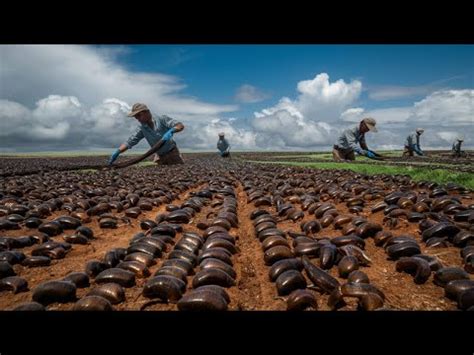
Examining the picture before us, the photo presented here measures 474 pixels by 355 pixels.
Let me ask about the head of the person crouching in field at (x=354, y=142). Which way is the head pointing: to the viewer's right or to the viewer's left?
to the viewer's right

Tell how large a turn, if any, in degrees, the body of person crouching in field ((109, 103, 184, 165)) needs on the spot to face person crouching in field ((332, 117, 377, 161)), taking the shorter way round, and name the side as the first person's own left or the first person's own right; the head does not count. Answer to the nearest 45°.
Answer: approximately 135° to the first person's own left

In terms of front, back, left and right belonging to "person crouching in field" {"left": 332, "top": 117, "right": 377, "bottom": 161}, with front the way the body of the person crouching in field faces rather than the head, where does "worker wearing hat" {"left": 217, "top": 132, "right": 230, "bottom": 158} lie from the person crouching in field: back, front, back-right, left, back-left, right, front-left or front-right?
back-left

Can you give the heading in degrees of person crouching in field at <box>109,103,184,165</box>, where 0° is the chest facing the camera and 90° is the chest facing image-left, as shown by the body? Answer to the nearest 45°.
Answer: approximately 45°

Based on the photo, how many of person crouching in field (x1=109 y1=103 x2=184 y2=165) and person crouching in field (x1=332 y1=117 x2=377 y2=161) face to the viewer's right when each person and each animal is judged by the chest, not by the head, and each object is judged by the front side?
1

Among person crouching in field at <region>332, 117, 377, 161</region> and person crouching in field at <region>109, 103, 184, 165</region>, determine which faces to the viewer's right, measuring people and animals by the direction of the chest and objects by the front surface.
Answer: person crouching in field at <region>332, 117, 377, 161</region>

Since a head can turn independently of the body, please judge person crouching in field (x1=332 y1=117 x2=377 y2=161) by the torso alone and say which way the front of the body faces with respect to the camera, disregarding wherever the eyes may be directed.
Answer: to the viewer's right

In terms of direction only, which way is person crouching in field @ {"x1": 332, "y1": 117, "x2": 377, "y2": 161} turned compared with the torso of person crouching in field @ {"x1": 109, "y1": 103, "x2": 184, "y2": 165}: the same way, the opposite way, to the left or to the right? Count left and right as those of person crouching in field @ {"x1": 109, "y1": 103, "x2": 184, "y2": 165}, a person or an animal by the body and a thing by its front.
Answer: to the left

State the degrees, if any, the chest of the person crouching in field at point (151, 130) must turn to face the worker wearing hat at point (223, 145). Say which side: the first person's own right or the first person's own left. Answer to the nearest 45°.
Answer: approximately 180°

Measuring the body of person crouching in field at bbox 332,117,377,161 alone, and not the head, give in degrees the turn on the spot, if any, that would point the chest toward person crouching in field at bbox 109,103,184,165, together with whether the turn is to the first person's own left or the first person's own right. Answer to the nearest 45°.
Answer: approximately 135° to the first person's own right
